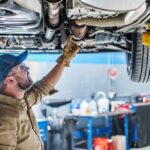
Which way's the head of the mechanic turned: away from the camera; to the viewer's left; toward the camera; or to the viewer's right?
to the viewer's right

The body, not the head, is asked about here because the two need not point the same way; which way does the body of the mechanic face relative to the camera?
to the viewer's right

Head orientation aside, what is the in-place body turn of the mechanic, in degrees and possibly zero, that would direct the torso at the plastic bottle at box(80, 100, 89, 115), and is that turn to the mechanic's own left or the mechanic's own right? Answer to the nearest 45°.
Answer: approximately 90° to the mechanic's own left

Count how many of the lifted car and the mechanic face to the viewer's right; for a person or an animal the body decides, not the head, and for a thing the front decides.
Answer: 1
